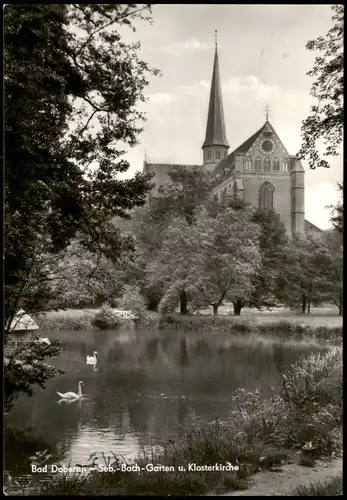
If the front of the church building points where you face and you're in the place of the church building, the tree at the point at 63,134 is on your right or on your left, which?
on your right

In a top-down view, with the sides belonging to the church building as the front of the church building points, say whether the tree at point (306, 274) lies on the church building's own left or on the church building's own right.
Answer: on the church building's own left

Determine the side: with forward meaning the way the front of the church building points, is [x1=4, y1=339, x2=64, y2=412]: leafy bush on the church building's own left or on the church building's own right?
on the church building's own right

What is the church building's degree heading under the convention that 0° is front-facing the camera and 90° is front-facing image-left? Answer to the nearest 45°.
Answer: approximately 315°
